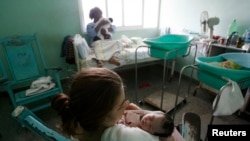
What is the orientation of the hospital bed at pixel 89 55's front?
to the viewer's right

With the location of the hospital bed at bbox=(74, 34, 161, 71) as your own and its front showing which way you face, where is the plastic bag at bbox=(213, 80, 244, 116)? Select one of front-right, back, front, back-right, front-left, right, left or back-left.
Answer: front-right

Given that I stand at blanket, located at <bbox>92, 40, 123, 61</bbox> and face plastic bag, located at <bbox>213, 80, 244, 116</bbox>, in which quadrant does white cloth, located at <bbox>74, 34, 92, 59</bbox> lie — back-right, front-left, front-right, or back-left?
back-right

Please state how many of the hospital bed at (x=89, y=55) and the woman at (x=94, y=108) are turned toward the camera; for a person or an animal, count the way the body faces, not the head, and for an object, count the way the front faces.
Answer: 0

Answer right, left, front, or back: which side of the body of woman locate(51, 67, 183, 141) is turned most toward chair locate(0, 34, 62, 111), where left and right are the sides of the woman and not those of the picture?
left

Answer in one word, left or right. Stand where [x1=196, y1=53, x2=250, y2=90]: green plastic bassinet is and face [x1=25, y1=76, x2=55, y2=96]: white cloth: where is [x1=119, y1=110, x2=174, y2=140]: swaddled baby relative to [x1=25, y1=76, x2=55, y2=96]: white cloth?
left

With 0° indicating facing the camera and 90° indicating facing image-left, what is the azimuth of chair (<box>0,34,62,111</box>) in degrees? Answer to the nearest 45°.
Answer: approximately 315°

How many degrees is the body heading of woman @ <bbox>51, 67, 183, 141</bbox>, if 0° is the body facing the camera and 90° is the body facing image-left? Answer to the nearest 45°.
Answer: approximately 225°

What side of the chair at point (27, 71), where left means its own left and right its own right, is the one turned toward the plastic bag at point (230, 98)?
front

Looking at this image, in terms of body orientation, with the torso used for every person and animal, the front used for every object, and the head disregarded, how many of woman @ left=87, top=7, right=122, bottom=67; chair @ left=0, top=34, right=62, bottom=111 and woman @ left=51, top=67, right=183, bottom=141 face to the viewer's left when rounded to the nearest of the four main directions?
0

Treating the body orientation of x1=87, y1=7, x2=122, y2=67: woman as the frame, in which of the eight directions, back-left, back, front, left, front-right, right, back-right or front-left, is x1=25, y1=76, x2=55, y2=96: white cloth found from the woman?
right

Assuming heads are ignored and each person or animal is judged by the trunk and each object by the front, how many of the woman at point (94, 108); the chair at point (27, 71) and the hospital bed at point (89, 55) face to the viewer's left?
0

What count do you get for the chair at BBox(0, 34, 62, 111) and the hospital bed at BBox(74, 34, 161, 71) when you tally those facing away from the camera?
0
